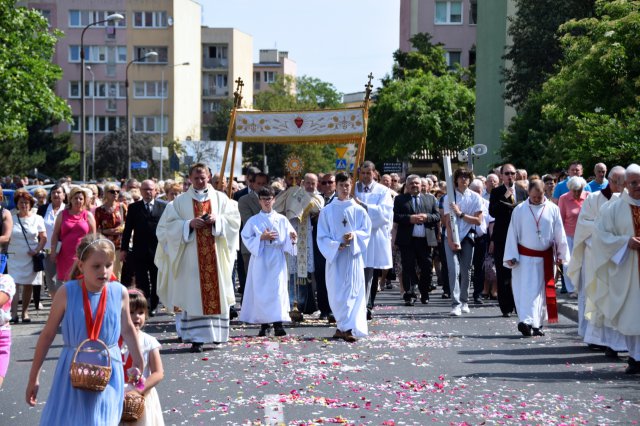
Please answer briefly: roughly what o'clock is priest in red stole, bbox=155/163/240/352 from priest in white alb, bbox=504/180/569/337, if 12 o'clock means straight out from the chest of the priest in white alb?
The priest in red stole is roughly at 2 o'clock from the priest in white alb.

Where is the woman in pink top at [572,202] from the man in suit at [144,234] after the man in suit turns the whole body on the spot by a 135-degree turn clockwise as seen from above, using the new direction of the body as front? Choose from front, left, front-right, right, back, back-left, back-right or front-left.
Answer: back-right

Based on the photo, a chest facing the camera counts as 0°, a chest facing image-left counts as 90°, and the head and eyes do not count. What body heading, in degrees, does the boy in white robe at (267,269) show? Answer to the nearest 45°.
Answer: approximately 0°

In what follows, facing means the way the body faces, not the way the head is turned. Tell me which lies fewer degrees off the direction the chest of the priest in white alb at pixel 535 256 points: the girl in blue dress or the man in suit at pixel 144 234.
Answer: the girl in blue dress

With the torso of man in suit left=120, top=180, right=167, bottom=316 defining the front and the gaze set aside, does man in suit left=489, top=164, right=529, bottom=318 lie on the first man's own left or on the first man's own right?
on the first man's own left

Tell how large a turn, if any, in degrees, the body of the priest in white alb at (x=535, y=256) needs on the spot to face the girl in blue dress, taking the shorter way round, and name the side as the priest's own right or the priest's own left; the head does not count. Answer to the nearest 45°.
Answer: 0° — they already face them

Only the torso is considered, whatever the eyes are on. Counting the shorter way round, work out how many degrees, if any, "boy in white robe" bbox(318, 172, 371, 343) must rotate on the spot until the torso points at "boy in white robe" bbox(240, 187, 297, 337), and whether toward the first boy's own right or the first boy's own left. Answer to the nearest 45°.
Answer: approximately 90° to the first boy's own right

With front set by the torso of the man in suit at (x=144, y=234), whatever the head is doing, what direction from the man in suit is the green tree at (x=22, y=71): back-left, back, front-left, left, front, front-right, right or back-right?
back

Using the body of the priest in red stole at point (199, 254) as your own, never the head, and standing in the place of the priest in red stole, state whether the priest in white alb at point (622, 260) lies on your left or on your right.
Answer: on your left

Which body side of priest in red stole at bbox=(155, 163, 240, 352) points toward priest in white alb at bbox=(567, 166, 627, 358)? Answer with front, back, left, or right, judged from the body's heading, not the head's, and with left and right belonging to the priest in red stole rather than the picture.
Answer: left
